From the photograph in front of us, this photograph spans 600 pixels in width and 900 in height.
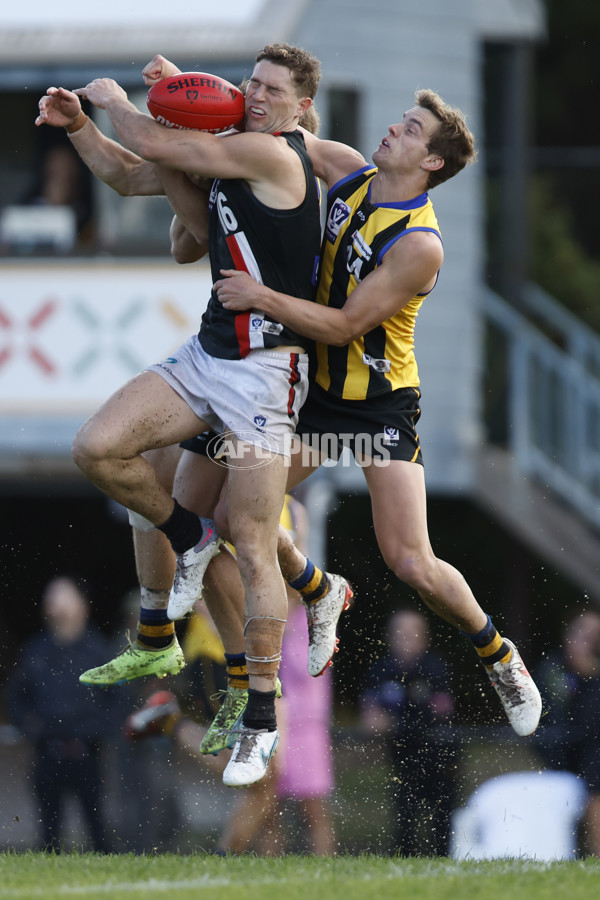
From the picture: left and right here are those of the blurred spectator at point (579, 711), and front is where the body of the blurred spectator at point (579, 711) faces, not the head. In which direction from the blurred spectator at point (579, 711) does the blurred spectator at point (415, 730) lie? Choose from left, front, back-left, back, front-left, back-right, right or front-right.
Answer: right

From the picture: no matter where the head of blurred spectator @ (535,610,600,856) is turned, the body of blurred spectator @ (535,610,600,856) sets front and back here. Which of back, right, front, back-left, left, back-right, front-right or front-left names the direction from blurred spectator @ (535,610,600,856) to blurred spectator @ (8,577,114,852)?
right

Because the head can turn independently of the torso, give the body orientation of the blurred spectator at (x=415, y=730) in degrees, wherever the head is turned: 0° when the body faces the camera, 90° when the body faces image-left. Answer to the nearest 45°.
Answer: approximately 0°

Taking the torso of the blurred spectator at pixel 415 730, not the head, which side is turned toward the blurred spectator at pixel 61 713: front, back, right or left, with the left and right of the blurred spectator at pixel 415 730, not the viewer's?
right

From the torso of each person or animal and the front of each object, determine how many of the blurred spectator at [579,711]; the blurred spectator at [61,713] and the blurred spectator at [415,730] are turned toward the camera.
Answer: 3

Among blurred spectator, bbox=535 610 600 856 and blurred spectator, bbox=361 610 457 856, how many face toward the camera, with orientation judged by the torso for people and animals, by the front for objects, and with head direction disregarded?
2

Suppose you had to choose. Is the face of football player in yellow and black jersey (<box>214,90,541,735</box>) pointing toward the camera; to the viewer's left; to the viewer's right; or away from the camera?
to the viewer's left
